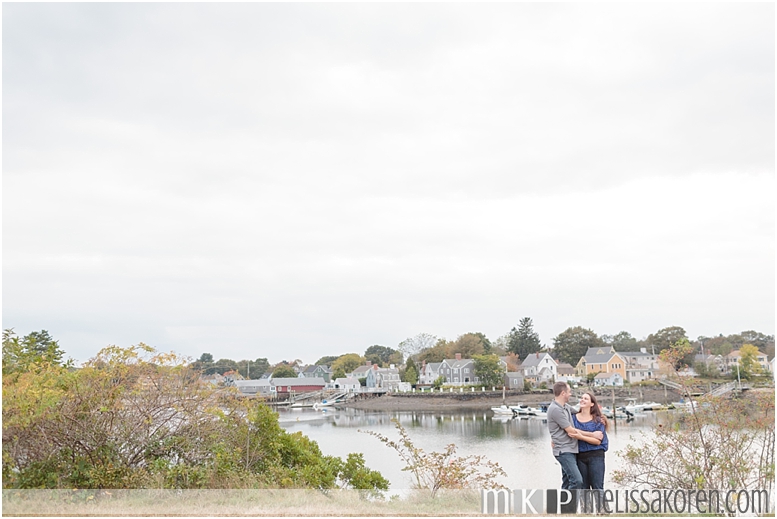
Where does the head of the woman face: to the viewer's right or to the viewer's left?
to the viewer's left

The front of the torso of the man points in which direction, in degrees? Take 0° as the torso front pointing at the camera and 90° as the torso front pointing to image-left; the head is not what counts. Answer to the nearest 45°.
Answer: approximately 270°

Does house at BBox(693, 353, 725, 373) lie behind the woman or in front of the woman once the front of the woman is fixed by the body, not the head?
behind

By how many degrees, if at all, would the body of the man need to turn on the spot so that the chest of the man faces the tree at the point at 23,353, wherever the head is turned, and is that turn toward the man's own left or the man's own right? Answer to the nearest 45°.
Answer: approximately 180°

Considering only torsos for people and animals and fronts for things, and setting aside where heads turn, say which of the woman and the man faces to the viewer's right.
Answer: the man

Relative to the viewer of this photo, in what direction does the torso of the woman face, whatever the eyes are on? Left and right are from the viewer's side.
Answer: facing the viewer and to the left of the viewer

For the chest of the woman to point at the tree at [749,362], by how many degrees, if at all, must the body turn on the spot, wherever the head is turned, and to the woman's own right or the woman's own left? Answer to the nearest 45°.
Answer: approximately 135° to the woman's own right

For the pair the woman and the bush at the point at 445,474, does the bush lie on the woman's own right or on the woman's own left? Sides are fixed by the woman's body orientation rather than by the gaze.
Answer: on the woman's own right

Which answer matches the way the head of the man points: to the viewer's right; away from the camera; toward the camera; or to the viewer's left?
to the viewer's right
